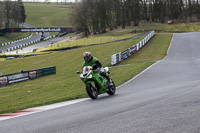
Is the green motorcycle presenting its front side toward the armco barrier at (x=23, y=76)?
no
